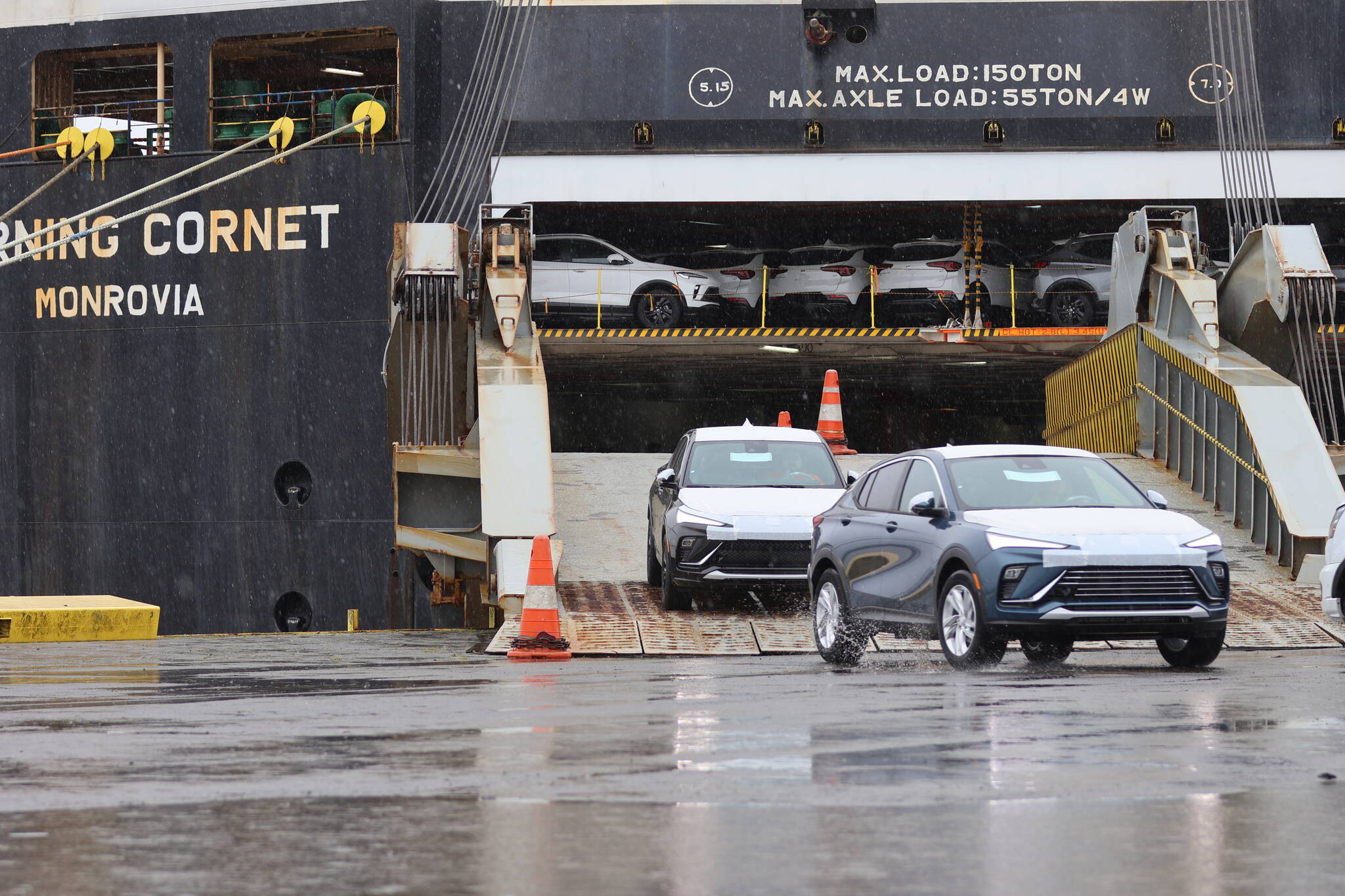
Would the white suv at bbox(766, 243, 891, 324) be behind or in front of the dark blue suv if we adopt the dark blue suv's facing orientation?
behind

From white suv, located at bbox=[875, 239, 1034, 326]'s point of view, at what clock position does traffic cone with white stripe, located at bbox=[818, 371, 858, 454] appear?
The traffic cone with white stripe is roughly at 5 o'clock from the white suv.

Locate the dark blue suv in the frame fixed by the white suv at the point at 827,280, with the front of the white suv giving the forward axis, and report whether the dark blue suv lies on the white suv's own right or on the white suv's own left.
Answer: on the white suv's own right

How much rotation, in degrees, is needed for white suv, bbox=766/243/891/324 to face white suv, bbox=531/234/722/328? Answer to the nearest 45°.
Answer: approximately 135° to its left

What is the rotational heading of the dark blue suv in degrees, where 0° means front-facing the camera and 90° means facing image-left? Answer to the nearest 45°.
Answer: approximately 315°

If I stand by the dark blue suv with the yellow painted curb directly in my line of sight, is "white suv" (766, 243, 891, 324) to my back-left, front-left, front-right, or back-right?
front-right

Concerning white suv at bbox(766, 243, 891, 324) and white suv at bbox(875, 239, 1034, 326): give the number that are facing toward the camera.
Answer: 0

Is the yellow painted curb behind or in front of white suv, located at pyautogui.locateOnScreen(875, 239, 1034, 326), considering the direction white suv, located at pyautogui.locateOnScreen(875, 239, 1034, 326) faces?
behind

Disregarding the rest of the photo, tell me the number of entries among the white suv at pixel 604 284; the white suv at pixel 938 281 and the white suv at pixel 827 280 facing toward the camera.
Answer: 0

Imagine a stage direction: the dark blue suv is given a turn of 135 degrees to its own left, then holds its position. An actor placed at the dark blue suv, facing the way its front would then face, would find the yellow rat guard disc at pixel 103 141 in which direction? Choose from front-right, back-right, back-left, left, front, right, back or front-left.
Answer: front-left

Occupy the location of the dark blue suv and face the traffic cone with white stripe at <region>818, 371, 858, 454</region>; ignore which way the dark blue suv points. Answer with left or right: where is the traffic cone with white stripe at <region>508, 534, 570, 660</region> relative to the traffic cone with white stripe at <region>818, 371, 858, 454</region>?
left

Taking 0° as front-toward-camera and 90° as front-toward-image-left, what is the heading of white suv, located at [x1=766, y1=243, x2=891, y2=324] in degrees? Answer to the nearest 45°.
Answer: approximately 225°
